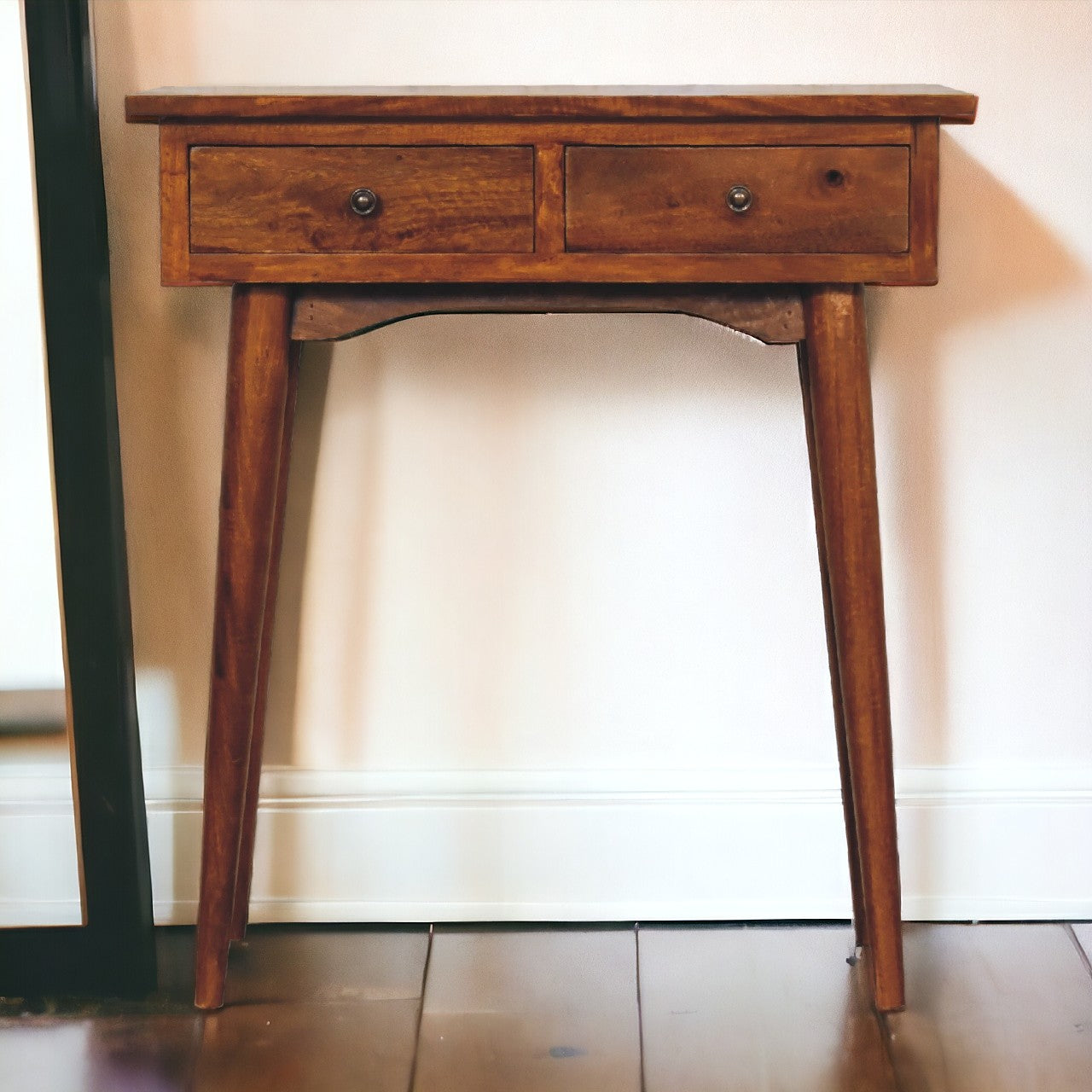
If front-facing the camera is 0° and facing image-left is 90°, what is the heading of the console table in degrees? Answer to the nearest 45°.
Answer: approximately 0°
